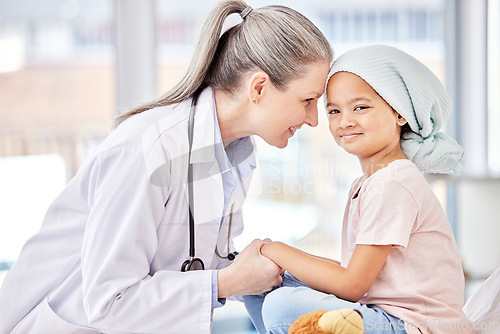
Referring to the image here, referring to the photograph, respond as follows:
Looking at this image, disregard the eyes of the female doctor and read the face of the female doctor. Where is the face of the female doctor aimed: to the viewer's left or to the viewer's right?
to the viewer's right

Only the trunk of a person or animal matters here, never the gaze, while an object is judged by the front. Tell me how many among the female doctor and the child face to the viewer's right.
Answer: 1

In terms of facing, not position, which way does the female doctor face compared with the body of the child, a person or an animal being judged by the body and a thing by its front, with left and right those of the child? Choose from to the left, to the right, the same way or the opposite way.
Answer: the opposite way

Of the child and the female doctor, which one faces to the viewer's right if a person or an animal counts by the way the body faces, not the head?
the female doctor

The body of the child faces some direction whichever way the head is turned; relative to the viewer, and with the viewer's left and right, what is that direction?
facing to the left of the viewer

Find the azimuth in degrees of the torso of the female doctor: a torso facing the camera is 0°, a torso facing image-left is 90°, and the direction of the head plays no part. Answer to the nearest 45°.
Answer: approximately 270°
